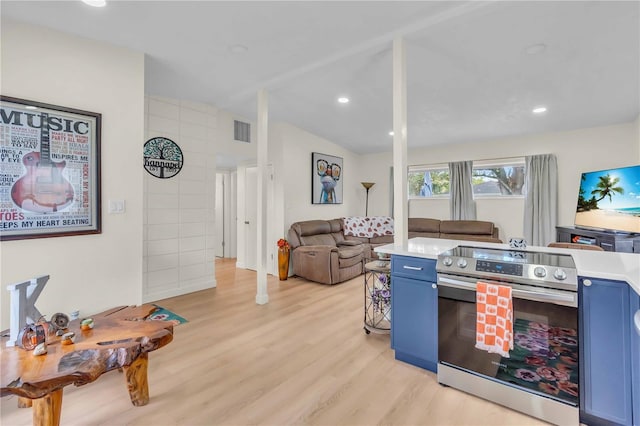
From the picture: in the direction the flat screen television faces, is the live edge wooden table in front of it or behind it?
in front

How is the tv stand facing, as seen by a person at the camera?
facing the viewer and to the left of the viewer

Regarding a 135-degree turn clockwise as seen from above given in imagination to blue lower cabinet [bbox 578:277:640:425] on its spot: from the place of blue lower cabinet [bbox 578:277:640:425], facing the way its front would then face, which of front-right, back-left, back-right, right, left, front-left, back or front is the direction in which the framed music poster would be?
left

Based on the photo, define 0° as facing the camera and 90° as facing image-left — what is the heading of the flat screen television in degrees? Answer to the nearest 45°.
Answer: approximately 45°

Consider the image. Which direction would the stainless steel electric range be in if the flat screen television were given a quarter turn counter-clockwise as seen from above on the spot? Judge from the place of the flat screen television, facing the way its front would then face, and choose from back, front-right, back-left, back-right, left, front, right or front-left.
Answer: front-right

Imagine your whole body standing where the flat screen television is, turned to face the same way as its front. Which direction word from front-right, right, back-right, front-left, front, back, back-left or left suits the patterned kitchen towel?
front-left

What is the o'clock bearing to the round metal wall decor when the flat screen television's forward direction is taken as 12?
The round metal wall decor is roughly at 12 o'clock from the flat screen television.

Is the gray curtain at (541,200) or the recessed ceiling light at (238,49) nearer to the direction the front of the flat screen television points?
the recessed ceiling light

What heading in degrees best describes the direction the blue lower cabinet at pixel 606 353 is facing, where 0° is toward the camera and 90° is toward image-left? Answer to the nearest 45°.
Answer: approximately 0°

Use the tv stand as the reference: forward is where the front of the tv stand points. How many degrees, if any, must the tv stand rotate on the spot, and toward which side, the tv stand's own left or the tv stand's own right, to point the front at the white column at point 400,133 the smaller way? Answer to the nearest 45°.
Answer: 0° — it already faces it

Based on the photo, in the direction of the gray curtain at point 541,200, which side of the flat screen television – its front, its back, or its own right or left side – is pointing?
right
